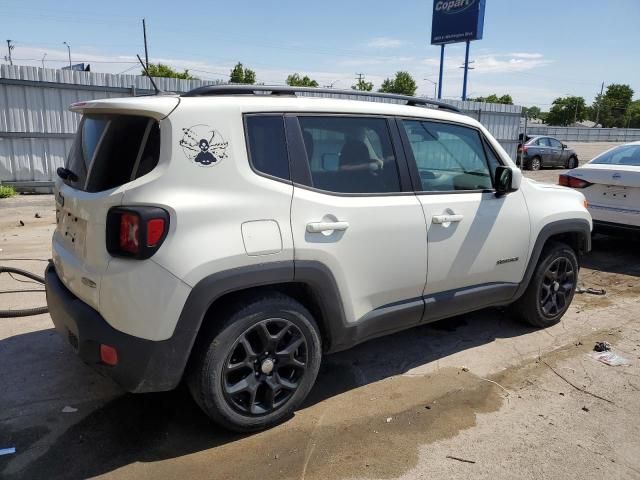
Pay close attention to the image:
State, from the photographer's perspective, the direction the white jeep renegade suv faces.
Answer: facing away from the viewer and to the right of the viewer

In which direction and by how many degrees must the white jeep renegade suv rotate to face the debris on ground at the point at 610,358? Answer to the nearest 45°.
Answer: approximately 45° to its right

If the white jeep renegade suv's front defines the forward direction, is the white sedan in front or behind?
in front

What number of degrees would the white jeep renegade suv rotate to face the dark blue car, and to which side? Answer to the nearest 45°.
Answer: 0° — it already faces it

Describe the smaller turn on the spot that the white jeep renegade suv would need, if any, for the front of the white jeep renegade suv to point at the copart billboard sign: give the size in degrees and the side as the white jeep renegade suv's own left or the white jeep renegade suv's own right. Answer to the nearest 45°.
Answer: approximately 45° to the white jeep renegade suv's own left

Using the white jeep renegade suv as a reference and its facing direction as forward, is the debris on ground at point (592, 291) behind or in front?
in front

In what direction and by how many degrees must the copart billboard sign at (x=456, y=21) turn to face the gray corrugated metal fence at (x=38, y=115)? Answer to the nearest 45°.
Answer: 0° — it already faces it

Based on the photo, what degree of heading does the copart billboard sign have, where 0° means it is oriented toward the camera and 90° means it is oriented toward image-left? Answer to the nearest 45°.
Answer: approximately 45°

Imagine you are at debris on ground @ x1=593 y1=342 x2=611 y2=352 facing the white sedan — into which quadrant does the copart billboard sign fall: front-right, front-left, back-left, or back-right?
front-left

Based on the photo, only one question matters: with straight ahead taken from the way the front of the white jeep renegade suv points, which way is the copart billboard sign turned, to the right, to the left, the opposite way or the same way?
the opposite way

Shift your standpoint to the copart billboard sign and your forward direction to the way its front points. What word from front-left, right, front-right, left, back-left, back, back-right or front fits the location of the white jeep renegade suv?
front-left

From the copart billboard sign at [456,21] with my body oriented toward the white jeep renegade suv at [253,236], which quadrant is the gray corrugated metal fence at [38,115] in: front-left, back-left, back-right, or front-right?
front-right

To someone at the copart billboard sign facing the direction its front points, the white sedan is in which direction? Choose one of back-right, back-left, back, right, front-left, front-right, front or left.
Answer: front-left

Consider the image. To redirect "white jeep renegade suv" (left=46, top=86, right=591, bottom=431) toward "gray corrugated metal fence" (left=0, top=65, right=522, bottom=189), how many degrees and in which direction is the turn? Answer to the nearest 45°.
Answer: approximately 90° to its left

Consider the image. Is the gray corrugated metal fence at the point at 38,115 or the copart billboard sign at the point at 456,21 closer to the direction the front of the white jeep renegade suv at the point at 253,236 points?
the copart billboard sign
